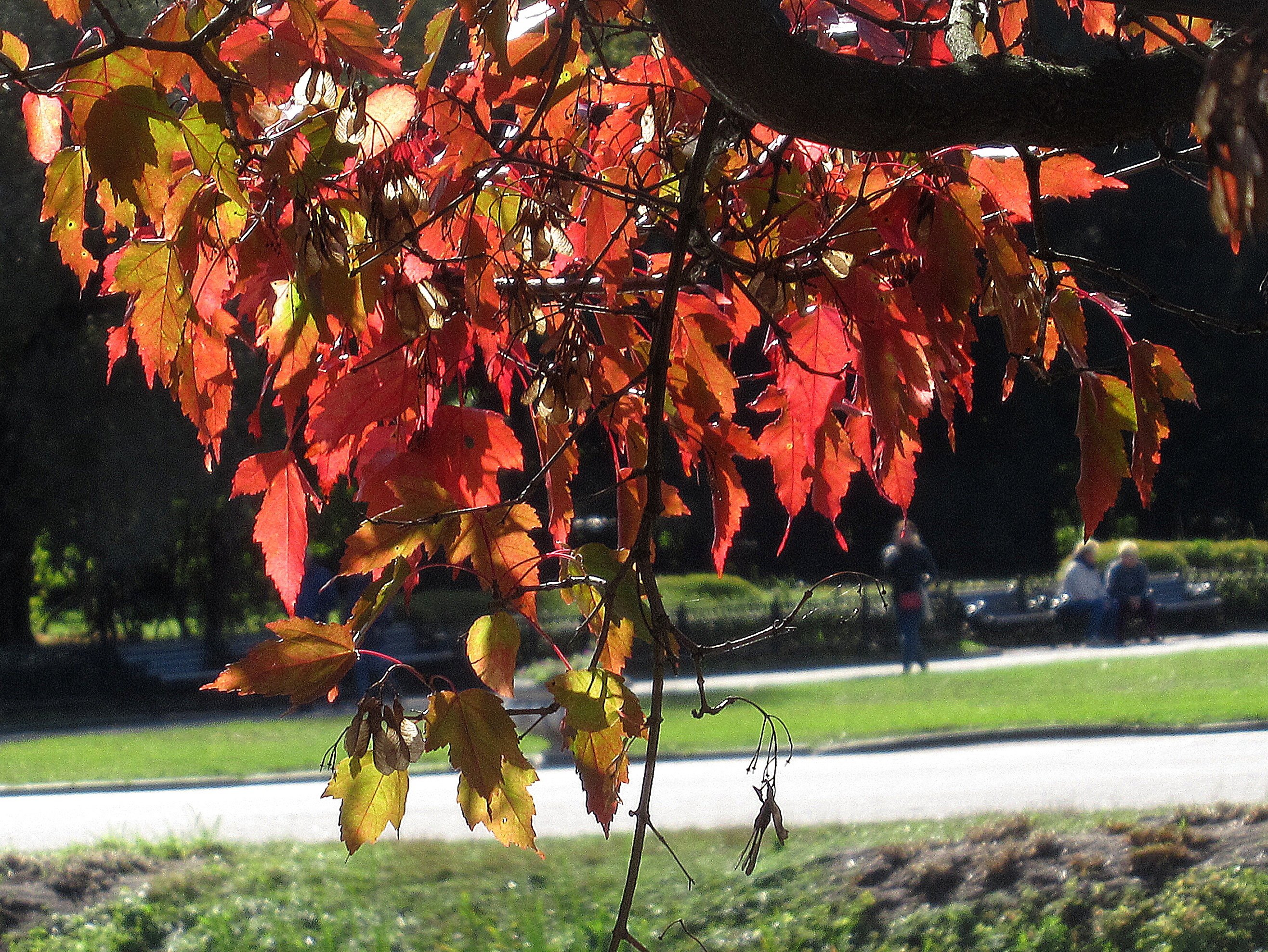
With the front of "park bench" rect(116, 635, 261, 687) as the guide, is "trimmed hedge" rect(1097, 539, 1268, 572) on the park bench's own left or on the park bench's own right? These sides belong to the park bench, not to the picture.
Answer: on the park bench's own left

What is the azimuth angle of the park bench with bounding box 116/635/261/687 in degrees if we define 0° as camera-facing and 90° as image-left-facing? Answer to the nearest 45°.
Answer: approximately 0°

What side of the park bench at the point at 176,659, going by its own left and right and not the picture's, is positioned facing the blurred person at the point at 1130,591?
left
